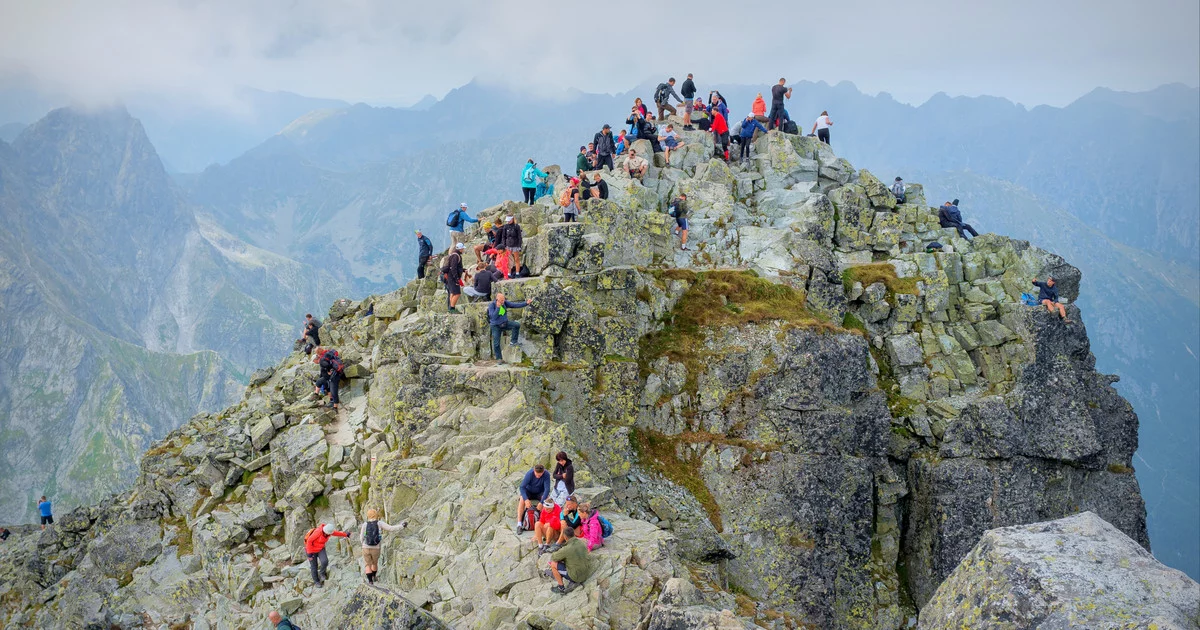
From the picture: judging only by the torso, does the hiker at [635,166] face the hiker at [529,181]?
no

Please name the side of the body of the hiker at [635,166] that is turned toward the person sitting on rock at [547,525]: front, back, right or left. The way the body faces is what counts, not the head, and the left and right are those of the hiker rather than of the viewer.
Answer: front

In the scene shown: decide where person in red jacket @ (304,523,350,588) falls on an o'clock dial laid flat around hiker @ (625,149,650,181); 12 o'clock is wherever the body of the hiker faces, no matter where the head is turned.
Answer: The person in red jacket is roughly at 1 o'clock from the hiker.

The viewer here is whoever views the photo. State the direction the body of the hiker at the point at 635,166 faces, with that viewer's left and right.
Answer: facing the viewer

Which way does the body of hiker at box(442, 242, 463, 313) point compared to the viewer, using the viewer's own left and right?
facing to the right of the viewer

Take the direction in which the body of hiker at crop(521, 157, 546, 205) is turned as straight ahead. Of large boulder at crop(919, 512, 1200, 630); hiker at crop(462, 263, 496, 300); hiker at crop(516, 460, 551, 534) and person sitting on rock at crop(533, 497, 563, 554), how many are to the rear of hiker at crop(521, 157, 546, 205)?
4

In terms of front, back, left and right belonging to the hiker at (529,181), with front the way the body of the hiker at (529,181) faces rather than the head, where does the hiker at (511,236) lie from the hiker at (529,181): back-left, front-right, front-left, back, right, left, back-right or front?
back

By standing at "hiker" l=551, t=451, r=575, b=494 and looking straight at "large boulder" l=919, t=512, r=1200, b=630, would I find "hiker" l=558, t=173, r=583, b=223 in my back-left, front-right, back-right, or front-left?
back-left

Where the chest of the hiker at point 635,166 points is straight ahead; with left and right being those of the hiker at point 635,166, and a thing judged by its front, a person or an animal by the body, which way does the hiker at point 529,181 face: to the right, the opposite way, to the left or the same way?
the opposite way

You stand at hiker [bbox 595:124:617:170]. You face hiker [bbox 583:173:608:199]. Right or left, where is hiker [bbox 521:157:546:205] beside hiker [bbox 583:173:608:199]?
right

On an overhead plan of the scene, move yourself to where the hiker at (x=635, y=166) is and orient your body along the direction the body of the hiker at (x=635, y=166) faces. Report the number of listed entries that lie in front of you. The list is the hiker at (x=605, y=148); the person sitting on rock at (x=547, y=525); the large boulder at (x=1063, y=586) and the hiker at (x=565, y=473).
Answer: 3

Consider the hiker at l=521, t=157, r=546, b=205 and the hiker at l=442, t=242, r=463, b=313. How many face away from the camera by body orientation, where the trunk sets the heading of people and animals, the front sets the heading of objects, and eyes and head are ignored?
1

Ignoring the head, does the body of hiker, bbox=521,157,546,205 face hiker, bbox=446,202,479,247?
no

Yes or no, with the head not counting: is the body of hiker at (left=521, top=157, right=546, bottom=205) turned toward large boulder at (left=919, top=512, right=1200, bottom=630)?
no
